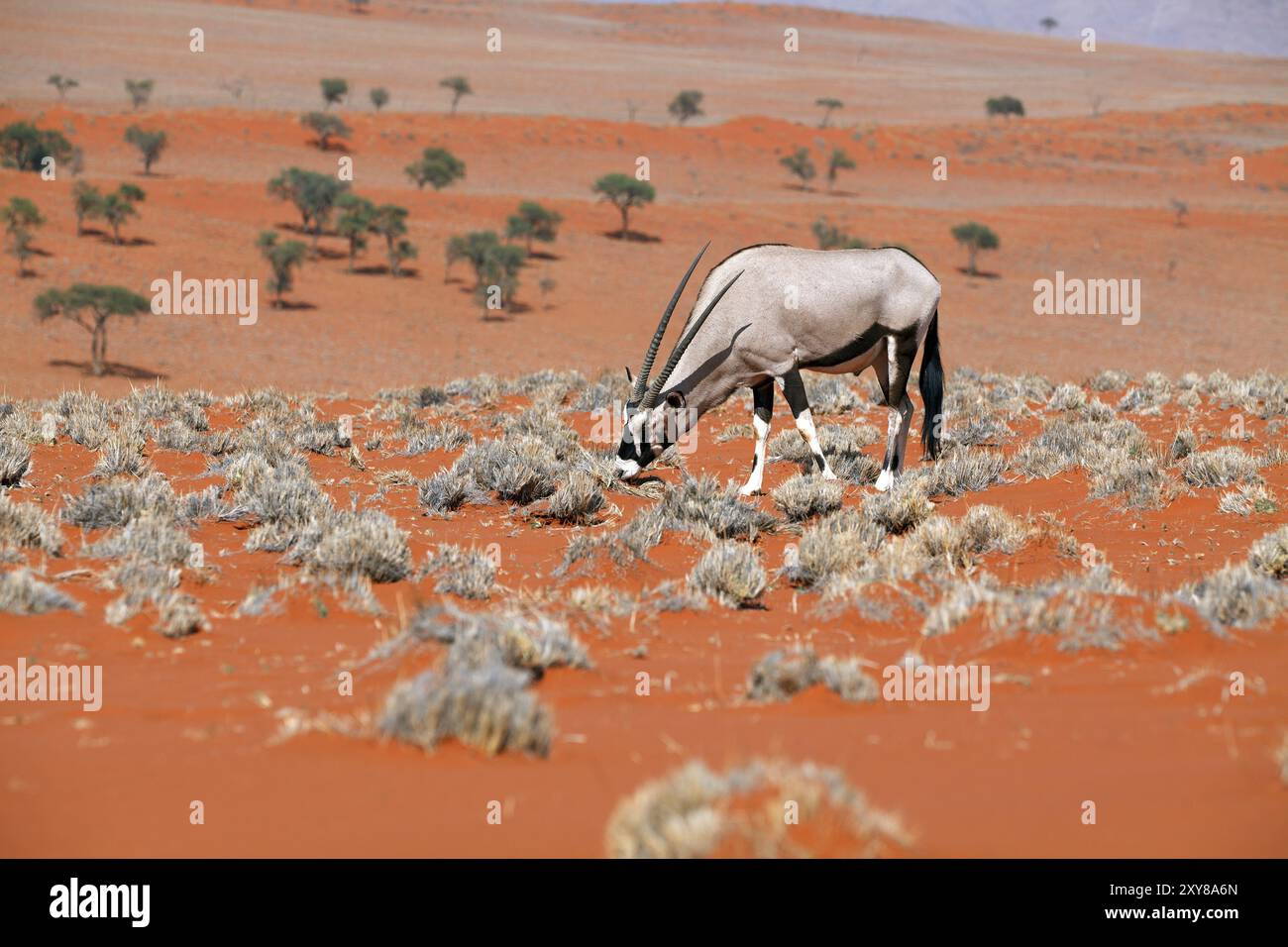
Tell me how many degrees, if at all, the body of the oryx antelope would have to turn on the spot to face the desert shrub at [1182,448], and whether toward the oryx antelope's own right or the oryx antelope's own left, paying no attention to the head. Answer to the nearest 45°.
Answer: approximately 135° to the oryx antelope's own right

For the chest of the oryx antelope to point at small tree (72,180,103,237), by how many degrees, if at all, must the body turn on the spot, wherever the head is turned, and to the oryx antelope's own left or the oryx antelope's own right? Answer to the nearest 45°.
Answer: approximately 45° to the oryx antelope's own right

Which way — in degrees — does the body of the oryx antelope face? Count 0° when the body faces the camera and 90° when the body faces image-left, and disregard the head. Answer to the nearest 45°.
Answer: approximately 90°

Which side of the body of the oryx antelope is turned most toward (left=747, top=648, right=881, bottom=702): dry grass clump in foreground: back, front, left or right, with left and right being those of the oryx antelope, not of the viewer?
left

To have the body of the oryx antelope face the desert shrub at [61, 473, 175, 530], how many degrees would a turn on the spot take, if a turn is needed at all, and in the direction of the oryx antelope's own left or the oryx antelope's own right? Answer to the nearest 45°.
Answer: approximately 45° to the oryx antelope's own left

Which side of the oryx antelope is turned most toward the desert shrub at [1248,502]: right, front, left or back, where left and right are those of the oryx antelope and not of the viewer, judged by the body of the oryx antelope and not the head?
back

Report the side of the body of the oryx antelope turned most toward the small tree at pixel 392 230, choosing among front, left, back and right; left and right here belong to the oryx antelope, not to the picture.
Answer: right

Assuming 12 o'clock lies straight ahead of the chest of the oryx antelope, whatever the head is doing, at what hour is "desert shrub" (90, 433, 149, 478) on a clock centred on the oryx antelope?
The desert shrub is roughly at 12 o'clock from the oryx antelope.

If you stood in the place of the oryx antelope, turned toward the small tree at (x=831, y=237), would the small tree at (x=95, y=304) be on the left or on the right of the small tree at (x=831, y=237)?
left
